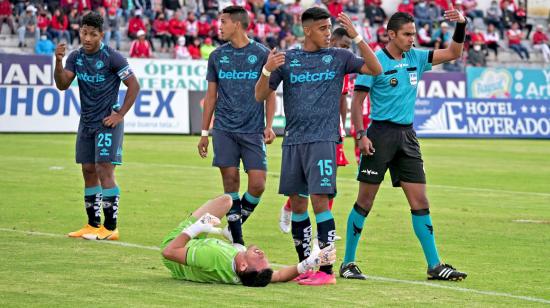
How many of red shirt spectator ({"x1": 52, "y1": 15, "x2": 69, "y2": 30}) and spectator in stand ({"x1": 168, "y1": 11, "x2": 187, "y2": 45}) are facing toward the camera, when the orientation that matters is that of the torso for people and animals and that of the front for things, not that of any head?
2

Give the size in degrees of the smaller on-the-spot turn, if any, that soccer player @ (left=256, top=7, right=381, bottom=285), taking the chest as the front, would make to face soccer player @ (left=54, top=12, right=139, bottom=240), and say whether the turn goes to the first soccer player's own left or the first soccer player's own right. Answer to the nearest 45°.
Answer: approximately 135° to the first soccer player's own right

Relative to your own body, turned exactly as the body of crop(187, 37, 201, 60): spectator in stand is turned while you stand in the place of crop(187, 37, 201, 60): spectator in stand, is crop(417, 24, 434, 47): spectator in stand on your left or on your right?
on your left

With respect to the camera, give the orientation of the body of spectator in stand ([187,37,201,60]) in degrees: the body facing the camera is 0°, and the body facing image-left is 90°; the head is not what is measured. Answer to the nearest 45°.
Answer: approximately 0°

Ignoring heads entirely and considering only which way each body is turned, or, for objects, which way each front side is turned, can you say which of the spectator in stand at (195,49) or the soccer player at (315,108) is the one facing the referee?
the spectator in stand

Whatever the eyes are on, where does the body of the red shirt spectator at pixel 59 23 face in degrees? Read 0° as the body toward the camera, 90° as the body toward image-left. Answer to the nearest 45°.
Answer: approximately 0°

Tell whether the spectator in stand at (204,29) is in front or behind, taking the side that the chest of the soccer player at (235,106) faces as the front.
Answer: behind
